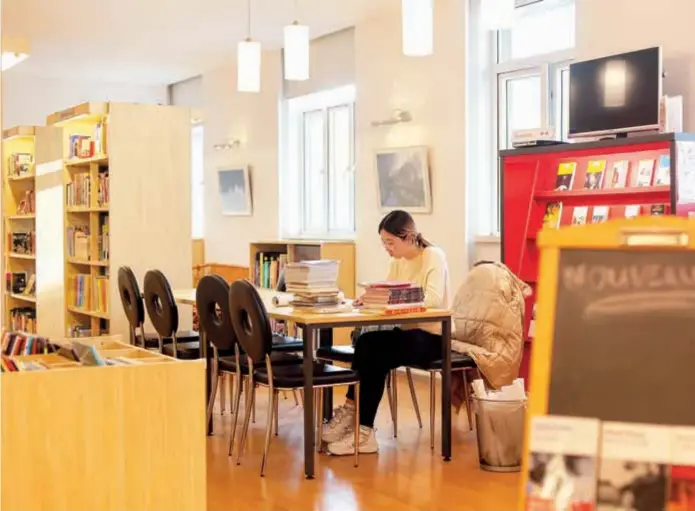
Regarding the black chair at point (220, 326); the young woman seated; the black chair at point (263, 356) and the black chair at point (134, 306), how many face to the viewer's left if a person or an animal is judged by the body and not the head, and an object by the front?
1

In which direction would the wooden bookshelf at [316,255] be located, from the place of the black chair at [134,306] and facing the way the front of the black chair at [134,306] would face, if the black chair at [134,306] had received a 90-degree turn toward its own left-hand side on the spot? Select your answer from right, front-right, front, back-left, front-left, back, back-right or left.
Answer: right

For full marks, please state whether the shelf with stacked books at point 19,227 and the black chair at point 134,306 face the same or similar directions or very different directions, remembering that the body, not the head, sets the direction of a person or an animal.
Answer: very different directions

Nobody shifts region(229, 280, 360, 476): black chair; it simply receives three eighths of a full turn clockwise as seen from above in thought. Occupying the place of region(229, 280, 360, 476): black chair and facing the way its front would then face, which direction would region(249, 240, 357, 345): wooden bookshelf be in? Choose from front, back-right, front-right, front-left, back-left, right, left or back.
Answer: back

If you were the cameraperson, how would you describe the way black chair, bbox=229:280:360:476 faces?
facing away from the viewer and to the right of the viewer

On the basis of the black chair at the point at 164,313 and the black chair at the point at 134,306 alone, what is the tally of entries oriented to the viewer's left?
0

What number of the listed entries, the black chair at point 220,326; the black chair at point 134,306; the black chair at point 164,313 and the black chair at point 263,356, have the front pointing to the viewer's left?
0

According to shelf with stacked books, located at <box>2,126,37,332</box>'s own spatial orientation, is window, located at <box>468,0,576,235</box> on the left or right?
on its left

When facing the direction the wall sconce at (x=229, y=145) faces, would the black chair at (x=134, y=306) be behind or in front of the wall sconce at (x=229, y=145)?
in front

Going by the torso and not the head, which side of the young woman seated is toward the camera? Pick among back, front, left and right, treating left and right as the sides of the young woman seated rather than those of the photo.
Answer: left

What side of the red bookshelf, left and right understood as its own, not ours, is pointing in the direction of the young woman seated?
front

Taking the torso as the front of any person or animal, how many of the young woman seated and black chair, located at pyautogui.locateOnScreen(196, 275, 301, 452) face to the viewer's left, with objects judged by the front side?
1

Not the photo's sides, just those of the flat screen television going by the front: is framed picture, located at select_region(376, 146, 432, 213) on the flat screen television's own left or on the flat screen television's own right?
on the flat screen television's own right

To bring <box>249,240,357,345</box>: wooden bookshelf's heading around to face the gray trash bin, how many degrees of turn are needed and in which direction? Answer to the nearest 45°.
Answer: approximately 45° to its left

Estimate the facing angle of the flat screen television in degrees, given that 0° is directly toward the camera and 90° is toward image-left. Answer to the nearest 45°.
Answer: approximately 45°

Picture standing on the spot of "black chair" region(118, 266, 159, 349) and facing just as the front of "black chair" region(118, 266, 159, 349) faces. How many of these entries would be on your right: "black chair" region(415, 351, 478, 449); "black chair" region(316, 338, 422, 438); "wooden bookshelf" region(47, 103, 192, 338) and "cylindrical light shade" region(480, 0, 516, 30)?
3
